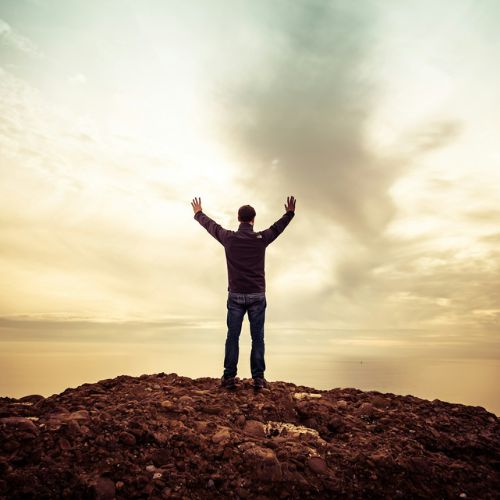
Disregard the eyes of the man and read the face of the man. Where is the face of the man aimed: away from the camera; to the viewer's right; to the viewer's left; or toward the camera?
away from the camera

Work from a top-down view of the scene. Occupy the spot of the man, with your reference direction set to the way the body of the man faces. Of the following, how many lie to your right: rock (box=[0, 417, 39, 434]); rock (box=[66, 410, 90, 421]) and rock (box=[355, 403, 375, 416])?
1

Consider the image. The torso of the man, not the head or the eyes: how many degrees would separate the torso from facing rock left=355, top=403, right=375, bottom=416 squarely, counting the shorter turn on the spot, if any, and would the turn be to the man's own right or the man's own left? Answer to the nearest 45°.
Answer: approximately 90° to the man's own right

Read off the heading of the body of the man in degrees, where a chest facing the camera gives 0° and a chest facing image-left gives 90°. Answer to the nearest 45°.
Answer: approximately 180°

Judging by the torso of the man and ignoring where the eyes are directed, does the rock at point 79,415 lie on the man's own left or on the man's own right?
on the man's own left
